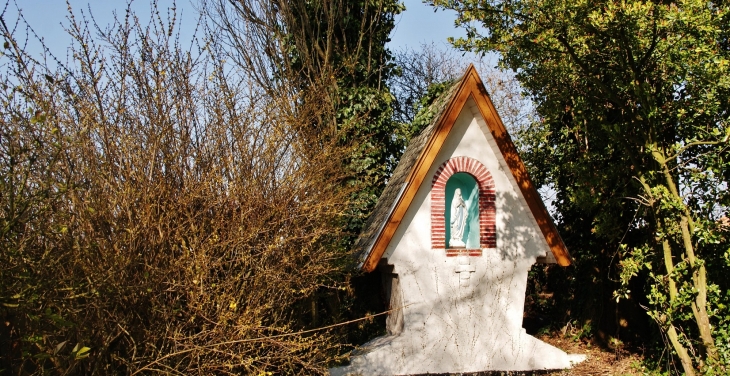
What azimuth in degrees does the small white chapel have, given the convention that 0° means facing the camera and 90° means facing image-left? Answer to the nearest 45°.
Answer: approximately 0°
